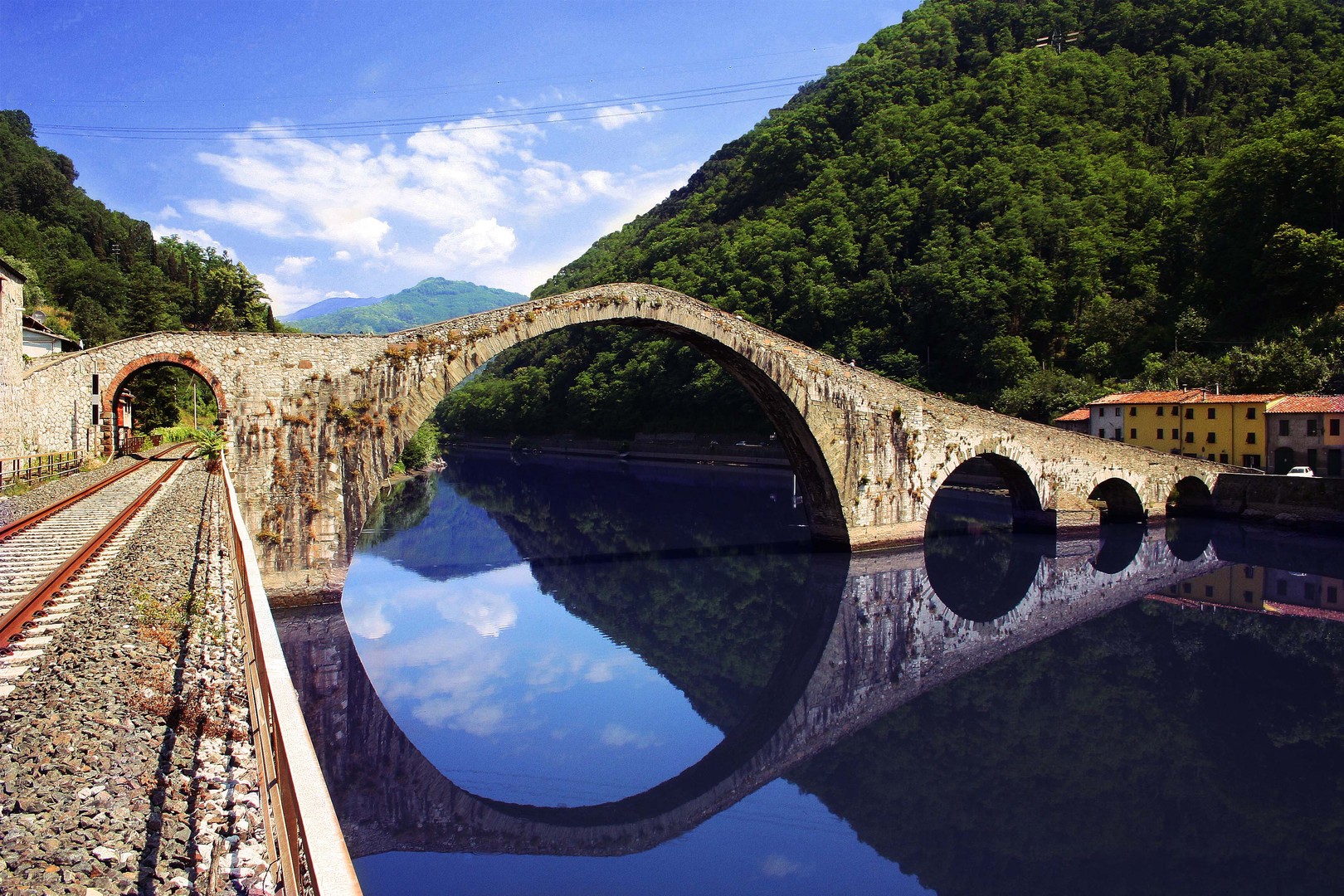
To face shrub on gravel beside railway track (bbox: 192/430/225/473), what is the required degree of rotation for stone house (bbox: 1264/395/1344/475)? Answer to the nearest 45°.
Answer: approximately 45° to its right

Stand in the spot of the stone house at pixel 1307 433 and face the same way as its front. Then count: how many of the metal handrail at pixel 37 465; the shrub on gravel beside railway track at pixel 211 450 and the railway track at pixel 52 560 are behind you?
0

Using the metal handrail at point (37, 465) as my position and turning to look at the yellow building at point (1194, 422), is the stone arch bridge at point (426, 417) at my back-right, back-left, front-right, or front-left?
front-right

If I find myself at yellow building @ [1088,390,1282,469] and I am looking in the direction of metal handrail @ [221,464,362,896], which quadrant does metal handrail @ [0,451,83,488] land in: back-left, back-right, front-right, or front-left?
front-right

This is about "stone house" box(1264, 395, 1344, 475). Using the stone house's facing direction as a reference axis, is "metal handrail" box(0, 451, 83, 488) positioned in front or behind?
in front

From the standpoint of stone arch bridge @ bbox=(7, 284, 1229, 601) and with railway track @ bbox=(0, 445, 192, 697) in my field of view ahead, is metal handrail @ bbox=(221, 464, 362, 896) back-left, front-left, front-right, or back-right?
front-left

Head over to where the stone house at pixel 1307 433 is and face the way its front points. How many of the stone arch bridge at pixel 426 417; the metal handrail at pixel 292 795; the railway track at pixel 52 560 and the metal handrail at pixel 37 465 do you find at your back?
0

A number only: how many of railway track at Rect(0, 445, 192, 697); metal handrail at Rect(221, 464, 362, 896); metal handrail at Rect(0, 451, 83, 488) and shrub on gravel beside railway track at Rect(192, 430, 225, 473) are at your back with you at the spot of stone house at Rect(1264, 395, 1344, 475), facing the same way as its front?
0

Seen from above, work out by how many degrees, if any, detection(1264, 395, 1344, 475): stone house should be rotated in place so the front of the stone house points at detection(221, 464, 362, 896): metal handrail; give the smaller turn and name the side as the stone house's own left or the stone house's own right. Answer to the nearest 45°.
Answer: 0° — it already faces it

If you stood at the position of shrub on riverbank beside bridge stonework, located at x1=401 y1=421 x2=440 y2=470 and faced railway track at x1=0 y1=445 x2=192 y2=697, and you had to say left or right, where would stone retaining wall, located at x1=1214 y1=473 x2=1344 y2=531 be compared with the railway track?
left
